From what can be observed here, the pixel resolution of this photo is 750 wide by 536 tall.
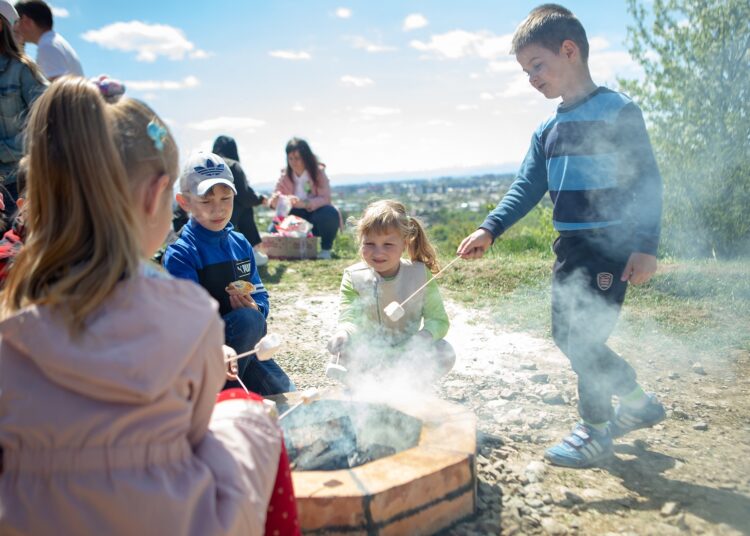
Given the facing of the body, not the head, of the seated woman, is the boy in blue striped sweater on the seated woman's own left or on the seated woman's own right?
on the seated woman's own left

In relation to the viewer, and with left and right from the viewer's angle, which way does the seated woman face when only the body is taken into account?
facing the viewer and to the left of the viewer

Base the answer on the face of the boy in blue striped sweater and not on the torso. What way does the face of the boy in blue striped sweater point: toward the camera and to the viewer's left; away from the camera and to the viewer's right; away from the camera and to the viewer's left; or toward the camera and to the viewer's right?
toward the camera and to the viewer's left

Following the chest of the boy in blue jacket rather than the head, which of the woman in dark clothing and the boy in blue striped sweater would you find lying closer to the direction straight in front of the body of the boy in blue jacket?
the boy in blue striped sweater

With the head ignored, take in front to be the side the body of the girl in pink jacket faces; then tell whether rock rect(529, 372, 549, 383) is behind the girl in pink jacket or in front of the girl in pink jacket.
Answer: in front

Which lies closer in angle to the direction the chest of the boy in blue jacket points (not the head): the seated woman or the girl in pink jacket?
the girl in pink jacket

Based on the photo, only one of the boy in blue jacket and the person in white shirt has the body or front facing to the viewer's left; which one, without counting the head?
the person in white shirt

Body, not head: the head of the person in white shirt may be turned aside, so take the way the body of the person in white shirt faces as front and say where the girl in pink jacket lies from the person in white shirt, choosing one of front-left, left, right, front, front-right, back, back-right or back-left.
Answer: left

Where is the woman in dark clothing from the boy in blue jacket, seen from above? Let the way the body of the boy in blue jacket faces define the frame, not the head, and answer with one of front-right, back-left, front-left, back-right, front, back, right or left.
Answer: back-left

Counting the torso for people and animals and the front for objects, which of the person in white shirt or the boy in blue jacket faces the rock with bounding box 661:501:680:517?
the boy in blue jacket

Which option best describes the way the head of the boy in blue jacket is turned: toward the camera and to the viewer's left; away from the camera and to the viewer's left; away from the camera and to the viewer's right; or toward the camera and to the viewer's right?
toward the camera and to the viewer's right

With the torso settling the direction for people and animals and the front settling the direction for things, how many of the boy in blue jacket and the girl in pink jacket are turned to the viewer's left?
0

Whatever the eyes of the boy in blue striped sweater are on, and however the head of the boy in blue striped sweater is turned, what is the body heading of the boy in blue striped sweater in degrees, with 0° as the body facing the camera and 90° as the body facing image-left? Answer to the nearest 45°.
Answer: approximately 45°
